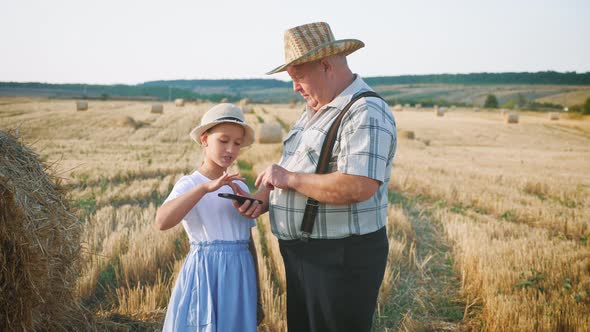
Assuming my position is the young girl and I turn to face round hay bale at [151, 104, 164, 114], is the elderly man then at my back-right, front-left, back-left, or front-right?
back-right

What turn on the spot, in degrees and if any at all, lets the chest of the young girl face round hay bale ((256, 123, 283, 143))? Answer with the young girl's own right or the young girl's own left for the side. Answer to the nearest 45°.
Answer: approximately 135° to the young girl's own left

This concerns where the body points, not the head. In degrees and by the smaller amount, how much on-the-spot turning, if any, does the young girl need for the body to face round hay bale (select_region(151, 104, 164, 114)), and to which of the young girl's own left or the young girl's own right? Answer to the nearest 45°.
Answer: approximately 135° to the young girl's own left

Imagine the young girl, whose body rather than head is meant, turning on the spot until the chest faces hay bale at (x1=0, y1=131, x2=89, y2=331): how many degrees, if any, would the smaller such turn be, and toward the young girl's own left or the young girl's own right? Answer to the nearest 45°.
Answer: approximately 135° to the young girl's own right

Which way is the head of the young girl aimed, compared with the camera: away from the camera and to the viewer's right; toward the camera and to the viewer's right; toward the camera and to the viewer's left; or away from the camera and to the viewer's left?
toward the camera and to the viewer's right

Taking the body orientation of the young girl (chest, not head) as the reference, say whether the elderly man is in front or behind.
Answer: in front

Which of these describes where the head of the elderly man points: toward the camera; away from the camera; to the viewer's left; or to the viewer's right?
to the viewer's left

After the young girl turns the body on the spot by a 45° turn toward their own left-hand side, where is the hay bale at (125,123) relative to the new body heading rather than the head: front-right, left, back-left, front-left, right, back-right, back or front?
left

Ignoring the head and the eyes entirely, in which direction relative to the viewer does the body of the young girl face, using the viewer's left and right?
facing the viewer and to the right of the viewer

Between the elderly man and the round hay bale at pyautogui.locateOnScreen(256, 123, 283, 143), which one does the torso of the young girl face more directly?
the elderly man

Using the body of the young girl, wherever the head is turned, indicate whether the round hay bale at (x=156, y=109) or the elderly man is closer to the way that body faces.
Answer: the elderly man
